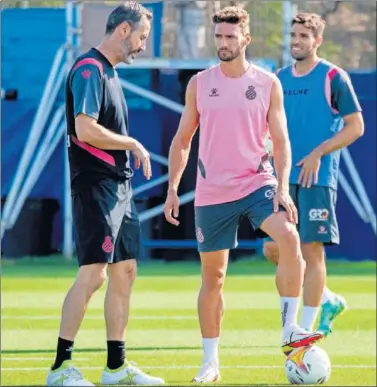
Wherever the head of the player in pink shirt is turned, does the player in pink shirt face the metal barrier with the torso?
no

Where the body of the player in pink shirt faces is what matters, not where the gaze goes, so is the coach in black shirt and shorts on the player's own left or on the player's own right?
on the player's own right

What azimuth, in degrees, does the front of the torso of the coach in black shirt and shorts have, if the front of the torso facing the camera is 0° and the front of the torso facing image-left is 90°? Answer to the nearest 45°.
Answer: approximately 270°

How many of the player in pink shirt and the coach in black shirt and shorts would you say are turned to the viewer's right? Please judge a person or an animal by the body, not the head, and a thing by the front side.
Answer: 1

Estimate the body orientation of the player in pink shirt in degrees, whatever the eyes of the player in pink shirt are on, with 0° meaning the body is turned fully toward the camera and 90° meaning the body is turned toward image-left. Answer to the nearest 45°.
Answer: approximately 0°

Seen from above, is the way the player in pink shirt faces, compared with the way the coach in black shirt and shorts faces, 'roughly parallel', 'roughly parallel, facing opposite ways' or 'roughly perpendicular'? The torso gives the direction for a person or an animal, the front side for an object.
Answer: roughly perpendicular

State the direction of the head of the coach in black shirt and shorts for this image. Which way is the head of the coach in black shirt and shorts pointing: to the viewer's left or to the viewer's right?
to the viewer's right

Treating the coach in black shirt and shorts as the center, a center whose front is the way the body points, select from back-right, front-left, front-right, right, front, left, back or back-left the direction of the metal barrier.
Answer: left

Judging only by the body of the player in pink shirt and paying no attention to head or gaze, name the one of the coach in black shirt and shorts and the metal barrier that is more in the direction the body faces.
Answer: the coach in black shirt and shorts

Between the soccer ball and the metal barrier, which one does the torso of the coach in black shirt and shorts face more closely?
the soccer ball

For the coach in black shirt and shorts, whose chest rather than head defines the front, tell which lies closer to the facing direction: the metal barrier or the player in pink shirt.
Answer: the player in pink shirt

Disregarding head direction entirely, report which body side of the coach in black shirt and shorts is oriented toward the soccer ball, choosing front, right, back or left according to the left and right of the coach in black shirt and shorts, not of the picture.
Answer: front

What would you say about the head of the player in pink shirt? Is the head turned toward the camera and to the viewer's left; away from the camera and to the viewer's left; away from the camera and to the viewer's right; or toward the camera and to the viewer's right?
toward the camera and to the viewer's left
